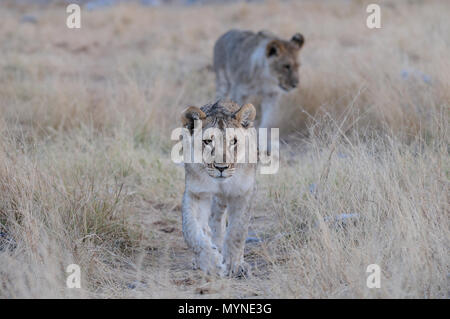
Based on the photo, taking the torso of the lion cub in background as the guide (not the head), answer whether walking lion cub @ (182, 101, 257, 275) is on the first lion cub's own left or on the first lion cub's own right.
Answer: on the first lion cub's own right

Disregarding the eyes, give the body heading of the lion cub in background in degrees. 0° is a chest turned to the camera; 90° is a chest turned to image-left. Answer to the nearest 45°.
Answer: approximately 315°

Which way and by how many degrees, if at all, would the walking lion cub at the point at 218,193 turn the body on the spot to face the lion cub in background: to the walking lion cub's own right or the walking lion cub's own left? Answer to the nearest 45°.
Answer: approximately 180°

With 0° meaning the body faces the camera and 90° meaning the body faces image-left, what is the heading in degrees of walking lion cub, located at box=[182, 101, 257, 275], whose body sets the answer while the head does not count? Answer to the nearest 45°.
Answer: approximately 0°
